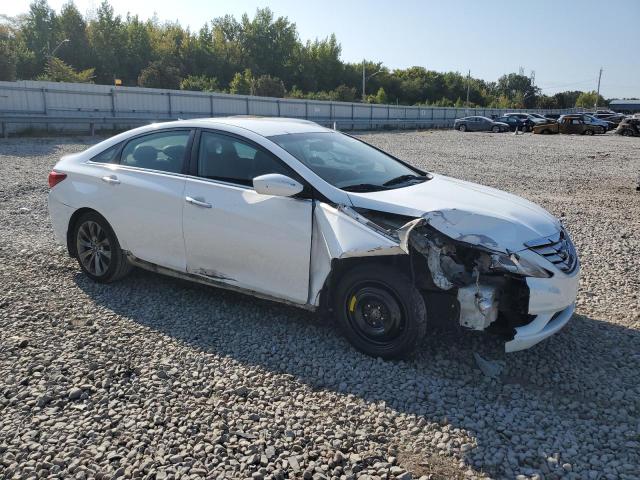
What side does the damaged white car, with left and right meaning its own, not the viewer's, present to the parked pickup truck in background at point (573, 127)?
left

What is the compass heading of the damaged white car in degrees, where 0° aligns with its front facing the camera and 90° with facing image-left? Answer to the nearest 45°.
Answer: approximately 315°

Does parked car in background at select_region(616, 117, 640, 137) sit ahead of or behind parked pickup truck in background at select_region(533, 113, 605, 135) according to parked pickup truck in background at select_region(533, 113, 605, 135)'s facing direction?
behind

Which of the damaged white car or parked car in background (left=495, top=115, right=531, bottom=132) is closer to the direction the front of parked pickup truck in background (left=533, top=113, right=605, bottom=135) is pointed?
the parked car in background
